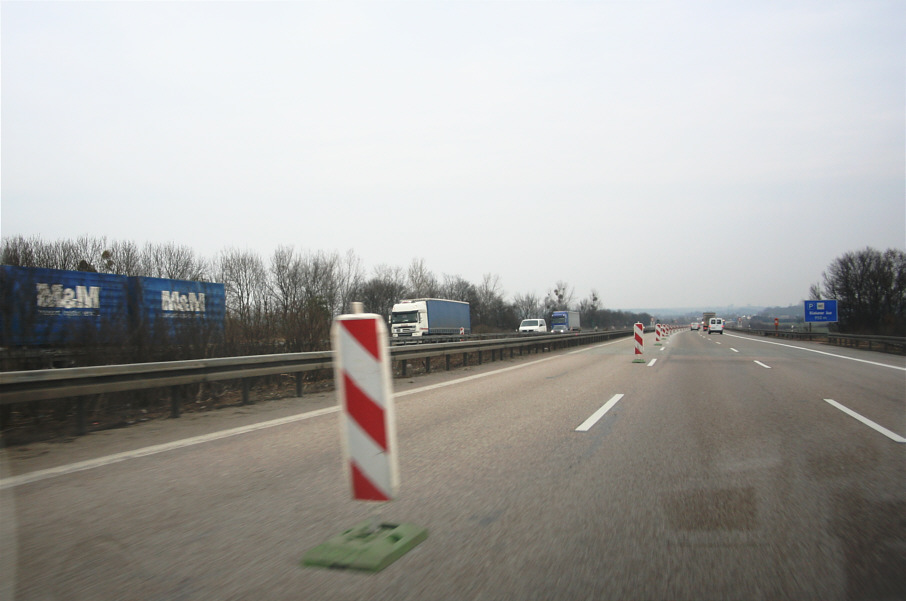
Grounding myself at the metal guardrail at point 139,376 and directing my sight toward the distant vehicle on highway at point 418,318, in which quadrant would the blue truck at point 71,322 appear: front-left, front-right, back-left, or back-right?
front-left

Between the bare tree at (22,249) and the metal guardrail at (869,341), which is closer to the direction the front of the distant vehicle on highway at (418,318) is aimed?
the bare tree

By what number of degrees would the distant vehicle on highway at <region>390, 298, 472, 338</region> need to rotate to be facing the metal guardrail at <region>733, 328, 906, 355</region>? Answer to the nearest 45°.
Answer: approximately 135° to its left

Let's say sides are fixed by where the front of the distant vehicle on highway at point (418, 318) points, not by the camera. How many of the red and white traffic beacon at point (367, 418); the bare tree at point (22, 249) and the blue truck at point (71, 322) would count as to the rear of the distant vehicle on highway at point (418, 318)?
0

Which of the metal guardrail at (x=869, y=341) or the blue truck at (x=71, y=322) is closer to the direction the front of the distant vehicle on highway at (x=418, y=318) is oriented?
the blue truck

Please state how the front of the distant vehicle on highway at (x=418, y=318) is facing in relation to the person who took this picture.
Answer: facing the viewer and to the left of the viewer

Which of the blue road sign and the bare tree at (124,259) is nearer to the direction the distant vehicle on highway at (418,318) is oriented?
the bare tree

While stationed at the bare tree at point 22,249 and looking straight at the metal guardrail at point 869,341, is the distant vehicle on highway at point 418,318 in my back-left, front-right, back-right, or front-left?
front-left

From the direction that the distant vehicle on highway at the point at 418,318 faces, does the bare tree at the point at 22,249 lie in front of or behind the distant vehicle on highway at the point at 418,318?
in front

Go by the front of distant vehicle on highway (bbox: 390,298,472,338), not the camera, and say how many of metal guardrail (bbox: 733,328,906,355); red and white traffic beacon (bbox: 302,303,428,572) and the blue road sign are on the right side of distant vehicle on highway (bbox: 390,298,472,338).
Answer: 0

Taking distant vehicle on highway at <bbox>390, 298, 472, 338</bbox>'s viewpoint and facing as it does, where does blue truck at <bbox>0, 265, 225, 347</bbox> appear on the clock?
The blue truck is roughly at 11 o'clock from the distant vehicle on highway.

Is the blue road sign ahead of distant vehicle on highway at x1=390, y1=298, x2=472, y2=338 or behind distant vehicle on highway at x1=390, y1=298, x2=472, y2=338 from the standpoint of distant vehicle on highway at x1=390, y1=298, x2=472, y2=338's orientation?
behind
